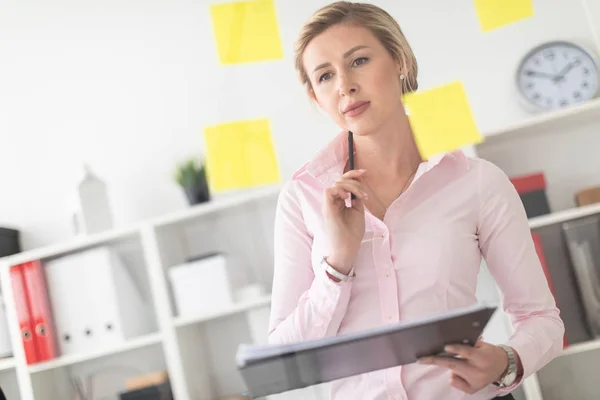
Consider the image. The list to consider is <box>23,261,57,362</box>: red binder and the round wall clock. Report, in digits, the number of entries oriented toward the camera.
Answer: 2

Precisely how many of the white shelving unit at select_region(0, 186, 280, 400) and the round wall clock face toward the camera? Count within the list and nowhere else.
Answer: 2

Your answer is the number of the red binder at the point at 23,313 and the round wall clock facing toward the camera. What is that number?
2

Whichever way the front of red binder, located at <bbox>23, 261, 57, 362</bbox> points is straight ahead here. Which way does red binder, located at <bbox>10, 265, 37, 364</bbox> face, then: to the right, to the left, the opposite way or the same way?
the same way

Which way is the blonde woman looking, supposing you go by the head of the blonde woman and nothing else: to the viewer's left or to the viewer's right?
to the viewer's left

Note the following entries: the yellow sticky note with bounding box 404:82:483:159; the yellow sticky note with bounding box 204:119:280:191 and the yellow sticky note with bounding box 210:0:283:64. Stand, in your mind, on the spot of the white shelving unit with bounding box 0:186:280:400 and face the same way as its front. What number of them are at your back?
0

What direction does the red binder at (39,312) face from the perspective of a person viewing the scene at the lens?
facing the viewer

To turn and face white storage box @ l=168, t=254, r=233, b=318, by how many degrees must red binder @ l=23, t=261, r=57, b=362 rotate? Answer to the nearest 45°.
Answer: approximately 45° to its left

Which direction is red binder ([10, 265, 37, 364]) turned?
toward the camera
